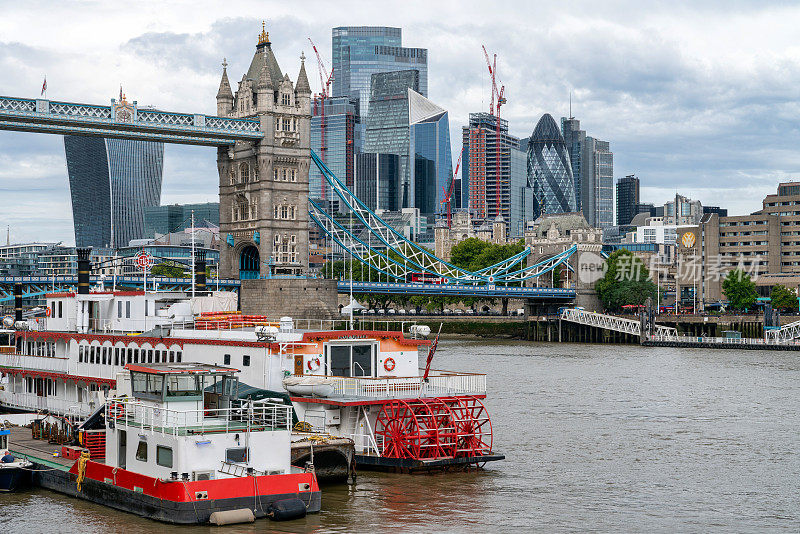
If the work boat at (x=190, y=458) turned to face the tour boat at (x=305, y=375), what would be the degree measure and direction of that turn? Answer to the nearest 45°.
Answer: approximately 90° to its right

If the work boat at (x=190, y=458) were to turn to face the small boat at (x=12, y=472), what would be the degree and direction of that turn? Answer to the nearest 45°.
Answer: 0° — it already faces it

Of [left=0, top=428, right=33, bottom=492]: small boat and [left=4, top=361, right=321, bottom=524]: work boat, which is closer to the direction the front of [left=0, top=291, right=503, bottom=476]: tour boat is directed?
the small boat

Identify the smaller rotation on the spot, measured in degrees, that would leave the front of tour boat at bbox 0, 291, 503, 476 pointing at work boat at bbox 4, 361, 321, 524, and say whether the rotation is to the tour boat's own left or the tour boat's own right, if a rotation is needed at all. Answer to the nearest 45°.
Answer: approximately 90° to the tour boat's own left

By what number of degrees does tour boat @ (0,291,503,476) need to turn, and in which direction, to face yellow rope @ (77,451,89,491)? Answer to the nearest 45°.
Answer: approximately 90° to its left

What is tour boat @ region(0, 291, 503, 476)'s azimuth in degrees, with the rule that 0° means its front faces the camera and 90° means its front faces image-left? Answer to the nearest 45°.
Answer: approximately 135°
